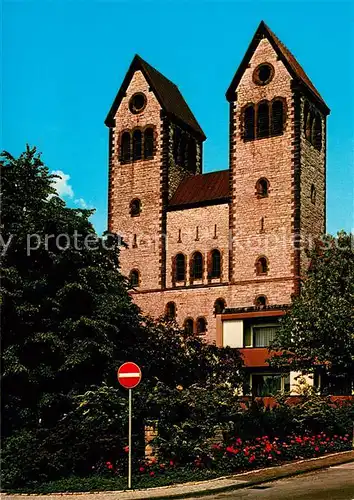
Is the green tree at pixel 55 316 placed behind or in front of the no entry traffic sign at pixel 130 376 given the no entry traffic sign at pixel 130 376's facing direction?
behind

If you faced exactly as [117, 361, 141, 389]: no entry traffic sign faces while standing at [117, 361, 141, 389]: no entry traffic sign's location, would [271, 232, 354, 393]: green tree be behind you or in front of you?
behind

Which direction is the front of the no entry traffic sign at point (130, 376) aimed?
toward the camera
